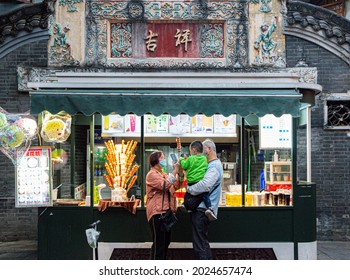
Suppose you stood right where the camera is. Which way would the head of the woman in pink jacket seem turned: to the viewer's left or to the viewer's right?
to the viewer's right

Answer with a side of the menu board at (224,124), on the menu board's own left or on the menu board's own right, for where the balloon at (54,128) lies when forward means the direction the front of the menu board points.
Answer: on the menu board's own right

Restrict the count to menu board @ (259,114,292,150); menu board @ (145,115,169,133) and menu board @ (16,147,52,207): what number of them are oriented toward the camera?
3

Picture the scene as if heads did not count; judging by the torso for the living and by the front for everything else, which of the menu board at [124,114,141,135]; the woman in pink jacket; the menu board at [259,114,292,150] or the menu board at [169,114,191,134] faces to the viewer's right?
the woman in pink jacket

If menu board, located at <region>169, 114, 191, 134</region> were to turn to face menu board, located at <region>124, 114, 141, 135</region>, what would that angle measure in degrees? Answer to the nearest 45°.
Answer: approximately 90° to its right

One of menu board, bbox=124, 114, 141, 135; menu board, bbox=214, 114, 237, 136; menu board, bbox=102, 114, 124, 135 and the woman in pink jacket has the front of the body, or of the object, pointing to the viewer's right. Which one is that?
the woman in pink jacket

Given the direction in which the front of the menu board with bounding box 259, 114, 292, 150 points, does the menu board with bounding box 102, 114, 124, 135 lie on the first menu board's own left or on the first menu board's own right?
on the first menu board's own right

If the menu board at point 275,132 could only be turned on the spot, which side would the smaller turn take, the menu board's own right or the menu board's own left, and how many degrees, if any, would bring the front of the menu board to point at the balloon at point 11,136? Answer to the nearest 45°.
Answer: approximately 45° to the menu board's own right

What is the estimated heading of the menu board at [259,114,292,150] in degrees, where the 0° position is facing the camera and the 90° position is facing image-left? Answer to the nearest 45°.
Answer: approximately 0°
